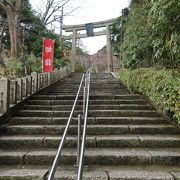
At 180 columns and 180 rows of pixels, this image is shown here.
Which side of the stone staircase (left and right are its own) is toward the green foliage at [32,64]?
back

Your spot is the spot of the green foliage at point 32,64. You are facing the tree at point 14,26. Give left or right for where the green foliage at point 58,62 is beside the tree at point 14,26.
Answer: right

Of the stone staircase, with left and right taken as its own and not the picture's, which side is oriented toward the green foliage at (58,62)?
back

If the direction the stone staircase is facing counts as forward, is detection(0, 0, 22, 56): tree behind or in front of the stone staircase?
behind

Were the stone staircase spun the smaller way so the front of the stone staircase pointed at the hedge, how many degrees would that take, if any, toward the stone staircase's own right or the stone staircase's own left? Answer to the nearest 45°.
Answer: approximately 135° to the stone staircase's own left

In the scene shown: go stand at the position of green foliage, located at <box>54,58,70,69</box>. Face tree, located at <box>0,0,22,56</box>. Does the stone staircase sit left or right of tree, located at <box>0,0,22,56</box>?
left

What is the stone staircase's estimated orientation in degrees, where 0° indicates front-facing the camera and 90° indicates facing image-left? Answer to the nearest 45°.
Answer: approximately 0°
